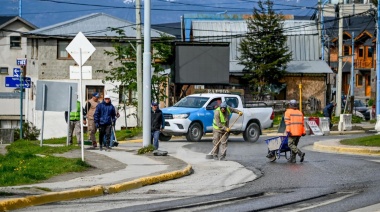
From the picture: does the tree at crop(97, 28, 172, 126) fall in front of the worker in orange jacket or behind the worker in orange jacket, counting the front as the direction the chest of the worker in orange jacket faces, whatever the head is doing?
in front

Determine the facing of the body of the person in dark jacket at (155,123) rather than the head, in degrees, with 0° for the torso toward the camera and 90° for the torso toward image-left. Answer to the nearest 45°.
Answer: approximately 45°

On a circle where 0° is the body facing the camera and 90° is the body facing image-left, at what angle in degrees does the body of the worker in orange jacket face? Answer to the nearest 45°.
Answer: approximately 135°

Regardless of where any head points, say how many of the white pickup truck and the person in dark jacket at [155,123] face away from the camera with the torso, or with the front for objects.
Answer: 0
